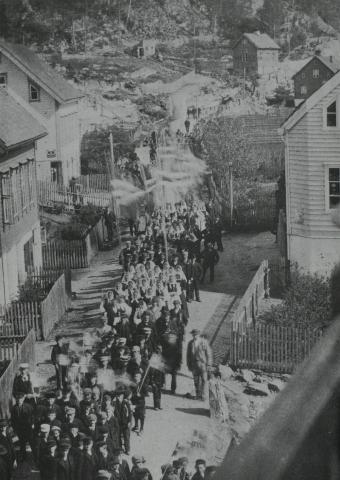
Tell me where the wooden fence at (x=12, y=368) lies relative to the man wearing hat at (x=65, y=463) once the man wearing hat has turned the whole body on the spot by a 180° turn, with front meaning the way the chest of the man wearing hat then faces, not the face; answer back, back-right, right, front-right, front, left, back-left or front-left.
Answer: front

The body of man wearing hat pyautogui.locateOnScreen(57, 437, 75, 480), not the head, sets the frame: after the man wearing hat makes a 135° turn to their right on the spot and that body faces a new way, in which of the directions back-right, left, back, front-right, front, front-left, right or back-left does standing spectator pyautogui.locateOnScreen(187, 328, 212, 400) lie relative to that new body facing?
right

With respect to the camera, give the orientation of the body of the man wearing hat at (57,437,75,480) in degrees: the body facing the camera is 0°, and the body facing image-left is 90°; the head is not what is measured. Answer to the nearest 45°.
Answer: approximately 0°

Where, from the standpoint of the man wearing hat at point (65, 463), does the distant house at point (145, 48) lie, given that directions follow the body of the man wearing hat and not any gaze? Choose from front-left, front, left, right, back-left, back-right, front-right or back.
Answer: back

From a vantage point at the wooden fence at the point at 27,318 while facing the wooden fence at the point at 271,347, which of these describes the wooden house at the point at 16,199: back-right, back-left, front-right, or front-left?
back-left

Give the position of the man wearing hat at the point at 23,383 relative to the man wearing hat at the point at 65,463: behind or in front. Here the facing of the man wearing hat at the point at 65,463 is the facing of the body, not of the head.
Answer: behind

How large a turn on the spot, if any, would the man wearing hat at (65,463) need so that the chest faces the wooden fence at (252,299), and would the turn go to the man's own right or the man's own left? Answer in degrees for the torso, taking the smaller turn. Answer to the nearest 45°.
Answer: approximately 135° to the man's own left

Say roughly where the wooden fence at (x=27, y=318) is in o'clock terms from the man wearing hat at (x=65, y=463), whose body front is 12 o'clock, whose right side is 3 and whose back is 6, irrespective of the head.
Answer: The wooden fence is roughly at 6 o'clock from the man wearing hat.

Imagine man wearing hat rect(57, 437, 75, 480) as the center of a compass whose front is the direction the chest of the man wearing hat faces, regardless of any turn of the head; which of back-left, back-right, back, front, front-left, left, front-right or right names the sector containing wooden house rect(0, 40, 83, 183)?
back

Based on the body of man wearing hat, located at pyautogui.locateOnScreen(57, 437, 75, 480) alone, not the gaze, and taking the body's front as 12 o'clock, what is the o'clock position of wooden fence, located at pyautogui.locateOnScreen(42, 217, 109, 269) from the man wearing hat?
The wooden fence is roughly at 6 o'clock from the man wearing hat.

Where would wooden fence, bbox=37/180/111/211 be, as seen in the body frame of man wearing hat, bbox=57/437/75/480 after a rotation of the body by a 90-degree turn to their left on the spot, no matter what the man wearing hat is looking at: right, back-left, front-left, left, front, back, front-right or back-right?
left

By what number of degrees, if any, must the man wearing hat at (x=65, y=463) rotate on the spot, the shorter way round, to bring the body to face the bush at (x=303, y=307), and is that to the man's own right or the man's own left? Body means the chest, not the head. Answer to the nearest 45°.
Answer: approximately 135° to the man's own left

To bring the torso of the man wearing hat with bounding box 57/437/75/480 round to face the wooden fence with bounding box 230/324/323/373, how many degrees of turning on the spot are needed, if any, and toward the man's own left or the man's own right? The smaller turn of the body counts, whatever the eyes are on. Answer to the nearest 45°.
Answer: approximately 135° to the man's own left
